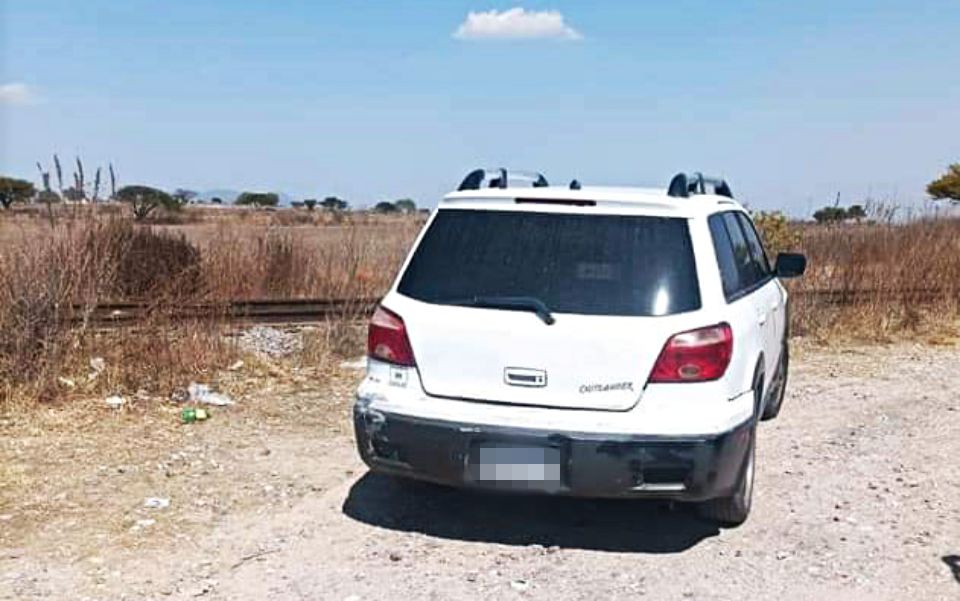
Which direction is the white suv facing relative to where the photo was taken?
away from the camera

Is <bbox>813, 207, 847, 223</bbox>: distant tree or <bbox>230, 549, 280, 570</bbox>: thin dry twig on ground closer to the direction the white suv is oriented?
the distant tree

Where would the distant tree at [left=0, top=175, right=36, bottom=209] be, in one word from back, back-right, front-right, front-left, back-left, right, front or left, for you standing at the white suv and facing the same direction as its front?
front-left

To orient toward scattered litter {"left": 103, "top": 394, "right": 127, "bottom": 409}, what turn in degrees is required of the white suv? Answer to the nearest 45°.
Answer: approximately 45° to its left

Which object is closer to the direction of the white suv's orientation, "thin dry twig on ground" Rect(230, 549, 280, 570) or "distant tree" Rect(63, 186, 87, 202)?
the distant tree

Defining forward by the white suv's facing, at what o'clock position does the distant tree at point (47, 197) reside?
The distant tree is roughly at 10 o'clock from the white suv.

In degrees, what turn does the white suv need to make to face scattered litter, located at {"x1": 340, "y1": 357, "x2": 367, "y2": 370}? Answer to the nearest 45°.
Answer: approximately 45° to its left

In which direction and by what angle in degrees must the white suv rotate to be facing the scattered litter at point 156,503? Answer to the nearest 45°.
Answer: approximately 90° to its left

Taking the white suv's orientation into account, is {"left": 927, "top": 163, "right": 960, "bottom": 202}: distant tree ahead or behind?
ahead

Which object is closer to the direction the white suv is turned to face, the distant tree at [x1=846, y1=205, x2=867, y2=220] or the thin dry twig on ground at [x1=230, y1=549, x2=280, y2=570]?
the distant tree

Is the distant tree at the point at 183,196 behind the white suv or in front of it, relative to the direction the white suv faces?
in front

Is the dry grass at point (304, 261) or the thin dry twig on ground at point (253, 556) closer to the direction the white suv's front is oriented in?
the dry grass

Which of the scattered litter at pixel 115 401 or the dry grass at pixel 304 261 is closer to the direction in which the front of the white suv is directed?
the dry grass

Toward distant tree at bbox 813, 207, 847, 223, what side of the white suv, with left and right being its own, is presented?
front

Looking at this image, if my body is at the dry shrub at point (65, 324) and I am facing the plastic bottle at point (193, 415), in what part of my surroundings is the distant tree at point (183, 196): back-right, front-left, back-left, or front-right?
back-left
